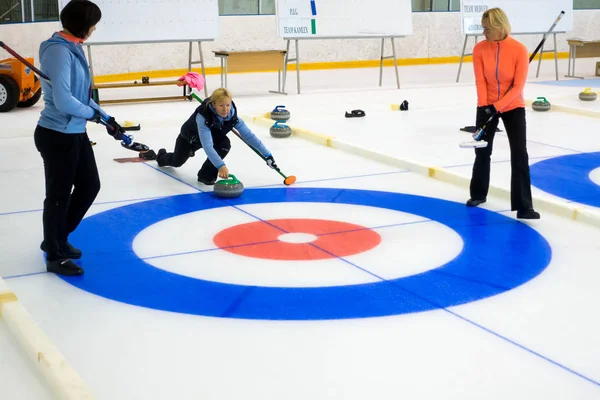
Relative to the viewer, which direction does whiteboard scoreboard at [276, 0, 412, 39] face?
toward the camera

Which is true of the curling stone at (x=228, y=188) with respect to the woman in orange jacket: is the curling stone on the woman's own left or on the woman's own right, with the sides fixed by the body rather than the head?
on the woman's own right

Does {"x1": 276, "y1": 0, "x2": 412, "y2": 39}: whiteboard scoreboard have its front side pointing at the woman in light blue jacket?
yes

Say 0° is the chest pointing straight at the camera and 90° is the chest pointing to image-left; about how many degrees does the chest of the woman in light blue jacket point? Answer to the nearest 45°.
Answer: approximately 270°

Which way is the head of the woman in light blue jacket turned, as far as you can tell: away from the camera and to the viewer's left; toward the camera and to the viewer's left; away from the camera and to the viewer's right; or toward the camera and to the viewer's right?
away from the camera and to the viewer's right

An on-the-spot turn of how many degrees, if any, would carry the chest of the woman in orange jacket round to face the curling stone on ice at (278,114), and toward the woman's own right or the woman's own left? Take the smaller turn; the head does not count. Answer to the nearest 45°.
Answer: approximately 135° to the woman's own right

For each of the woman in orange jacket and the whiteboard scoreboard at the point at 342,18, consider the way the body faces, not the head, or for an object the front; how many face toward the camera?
2

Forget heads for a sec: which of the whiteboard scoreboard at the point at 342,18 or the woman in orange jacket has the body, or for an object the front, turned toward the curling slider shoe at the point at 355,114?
the whiteboard scoreboard

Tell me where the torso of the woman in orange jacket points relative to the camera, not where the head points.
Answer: toward the camera

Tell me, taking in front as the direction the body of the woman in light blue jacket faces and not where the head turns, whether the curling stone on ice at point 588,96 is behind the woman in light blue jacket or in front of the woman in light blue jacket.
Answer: in front

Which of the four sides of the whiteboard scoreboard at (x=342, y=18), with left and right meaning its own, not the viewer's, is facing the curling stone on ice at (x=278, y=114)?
front

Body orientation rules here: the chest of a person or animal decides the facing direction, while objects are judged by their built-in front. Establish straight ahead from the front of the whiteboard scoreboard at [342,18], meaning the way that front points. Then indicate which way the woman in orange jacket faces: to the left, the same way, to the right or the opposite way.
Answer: the same way

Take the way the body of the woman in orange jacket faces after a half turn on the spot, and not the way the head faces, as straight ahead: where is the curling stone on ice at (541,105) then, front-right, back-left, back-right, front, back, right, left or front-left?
front

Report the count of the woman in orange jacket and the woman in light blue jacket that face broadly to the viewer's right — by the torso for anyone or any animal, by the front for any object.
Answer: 1

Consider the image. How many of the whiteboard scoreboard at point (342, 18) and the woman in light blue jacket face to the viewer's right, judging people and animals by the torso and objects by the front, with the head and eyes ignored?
1

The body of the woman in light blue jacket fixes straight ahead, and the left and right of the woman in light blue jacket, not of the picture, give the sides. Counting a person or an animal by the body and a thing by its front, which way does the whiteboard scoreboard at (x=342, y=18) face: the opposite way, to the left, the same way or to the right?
to the right

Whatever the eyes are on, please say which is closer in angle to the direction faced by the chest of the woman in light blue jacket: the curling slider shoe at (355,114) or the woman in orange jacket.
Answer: the woman in orange jacket

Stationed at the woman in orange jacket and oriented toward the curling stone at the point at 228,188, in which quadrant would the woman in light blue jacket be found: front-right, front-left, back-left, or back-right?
front-left

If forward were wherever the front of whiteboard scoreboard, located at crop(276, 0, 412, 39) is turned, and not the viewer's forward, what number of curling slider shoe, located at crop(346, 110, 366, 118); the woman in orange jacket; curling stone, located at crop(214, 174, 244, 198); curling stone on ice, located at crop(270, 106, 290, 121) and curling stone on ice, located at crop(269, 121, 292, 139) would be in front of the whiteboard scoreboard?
5

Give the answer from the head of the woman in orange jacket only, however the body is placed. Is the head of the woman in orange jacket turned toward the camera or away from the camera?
toward the camera
